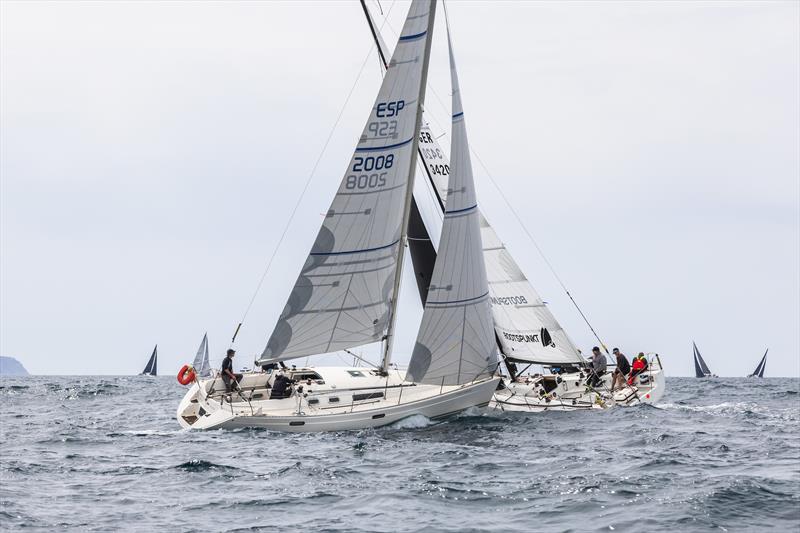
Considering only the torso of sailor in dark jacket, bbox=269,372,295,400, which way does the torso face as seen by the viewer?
to the viewer's right

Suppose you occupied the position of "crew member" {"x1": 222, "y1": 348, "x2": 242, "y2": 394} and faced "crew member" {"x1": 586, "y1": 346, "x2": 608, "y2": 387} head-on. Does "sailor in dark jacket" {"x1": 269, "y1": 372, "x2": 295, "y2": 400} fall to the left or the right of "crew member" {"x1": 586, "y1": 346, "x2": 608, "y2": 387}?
right

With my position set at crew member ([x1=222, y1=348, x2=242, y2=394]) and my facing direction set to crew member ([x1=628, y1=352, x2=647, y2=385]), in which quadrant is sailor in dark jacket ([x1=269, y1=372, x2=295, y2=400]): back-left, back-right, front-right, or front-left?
front-right

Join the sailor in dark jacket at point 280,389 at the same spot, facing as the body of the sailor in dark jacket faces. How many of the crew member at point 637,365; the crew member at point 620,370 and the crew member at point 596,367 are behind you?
0

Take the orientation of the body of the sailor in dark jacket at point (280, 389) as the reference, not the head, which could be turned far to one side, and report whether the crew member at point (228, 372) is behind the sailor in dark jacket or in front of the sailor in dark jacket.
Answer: behind

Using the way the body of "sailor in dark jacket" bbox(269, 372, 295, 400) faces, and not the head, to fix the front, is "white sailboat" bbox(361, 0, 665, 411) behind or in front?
in front

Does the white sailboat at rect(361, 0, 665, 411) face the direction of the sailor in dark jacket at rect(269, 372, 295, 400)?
no

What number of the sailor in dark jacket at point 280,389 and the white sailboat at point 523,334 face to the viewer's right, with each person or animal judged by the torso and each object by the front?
1

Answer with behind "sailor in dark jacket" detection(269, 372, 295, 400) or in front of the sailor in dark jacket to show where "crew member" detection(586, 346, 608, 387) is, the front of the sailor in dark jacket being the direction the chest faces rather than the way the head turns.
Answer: in front
